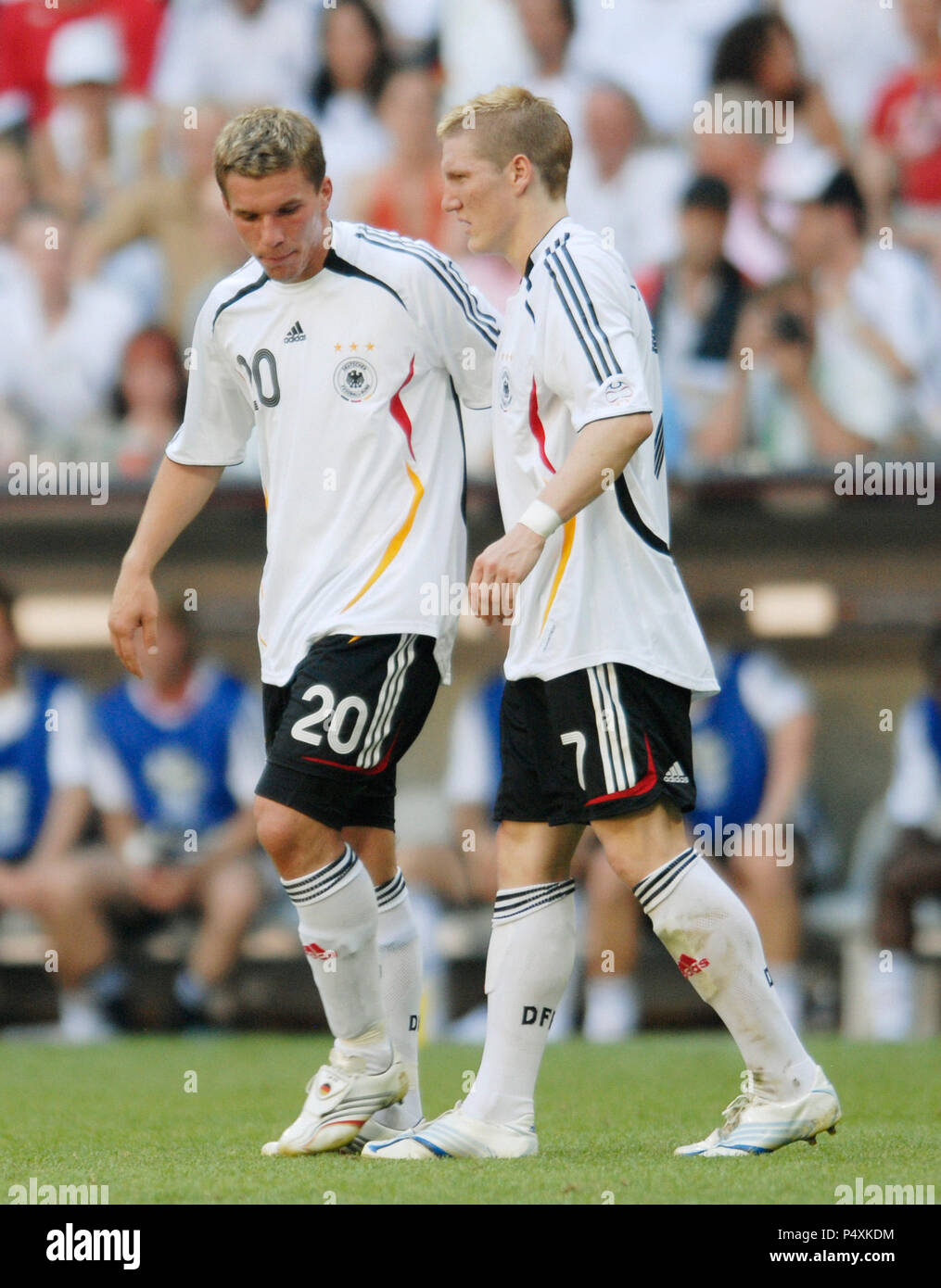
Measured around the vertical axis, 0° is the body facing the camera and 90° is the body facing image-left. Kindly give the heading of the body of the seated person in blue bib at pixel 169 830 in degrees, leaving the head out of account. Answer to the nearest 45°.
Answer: approximately 0°

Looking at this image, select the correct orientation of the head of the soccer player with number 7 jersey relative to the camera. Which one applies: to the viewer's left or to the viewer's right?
to the viewer's left

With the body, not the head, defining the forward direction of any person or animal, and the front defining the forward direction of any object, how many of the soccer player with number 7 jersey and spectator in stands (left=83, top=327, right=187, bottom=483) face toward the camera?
1

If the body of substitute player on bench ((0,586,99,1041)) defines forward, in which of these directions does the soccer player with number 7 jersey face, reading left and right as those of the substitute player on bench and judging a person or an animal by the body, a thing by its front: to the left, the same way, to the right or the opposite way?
to the right

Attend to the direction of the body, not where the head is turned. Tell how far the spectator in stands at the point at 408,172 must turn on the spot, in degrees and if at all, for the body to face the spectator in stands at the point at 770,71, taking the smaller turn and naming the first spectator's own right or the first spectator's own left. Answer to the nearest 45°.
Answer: approximately 90° to the first spectator's own left

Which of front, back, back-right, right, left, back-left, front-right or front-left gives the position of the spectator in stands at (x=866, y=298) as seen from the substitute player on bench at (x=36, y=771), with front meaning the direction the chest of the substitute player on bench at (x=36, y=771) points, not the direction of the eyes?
left

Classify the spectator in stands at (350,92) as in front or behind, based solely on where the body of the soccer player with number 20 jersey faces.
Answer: behind

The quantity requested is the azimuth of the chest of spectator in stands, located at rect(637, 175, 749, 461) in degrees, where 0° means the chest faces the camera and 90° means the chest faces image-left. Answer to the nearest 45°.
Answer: approximately 0°
